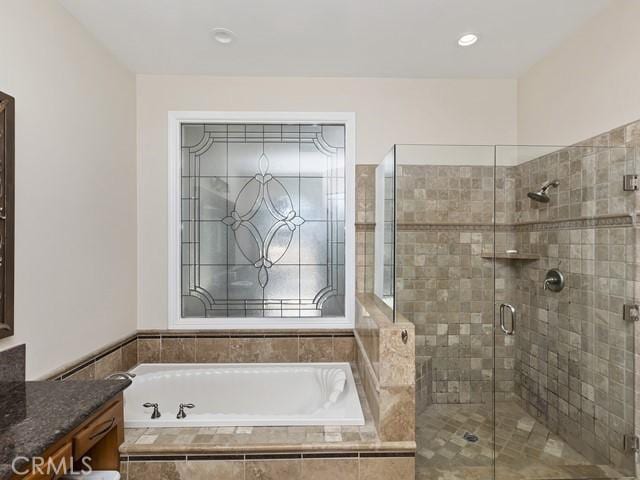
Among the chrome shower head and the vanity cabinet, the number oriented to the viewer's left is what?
1

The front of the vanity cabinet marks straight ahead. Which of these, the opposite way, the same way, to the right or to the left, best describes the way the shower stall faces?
to the right

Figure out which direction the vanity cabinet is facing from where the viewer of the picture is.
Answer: facing the viewer and to the right of the viewer

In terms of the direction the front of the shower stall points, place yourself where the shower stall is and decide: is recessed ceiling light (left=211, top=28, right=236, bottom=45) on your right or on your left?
on your right

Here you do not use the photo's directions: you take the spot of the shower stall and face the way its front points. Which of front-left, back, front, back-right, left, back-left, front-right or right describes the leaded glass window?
right

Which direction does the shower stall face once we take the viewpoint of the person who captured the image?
facing the viewer

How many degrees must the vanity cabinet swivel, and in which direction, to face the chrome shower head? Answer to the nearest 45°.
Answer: approximately 45° to its left

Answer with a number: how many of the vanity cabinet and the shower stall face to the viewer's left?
0

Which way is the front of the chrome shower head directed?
to the viewer's left

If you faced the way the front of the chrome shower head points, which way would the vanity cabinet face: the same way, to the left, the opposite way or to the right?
the opposite way

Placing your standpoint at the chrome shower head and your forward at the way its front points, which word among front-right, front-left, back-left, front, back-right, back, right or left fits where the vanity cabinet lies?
front-left

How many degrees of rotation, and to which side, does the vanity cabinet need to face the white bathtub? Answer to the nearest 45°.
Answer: approximately 90° to its left
